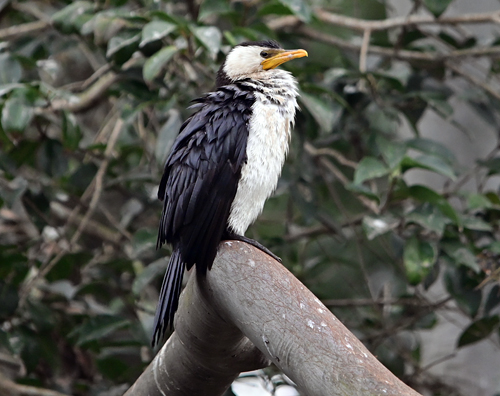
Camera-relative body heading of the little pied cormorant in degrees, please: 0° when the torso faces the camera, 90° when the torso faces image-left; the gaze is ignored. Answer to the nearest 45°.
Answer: approximately 270°

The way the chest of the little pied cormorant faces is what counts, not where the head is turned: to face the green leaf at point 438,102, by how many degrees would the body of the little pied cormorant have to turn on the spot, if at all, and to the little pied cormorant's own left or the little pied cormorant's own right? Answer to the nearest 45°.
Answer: approximately 45° to the little pied cormorant's own left

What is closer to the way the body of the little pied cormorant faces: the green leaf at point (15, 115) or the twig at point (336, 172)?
the twig

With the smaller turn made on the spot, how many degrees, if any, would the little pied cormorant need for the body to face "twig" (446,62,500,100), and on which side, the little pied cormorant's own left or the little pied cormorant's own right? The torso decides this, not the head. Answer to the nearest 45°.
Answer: approximately 45° to the little pied cormorant's own left
